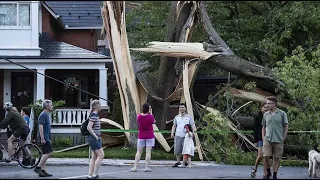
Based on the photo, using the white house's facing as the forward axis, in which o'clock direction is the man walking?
The man walking is roughly at 12 o'clock from the white house.

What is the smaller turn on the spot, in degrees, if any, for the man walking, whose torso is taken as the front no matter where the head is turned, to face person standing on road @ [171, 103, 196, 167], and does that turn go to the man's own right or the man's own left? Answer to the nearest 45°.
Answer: approximately 45° to the man's own left

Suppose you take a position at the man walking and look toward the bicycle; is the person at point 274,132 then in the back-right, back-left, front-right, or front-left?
back-right

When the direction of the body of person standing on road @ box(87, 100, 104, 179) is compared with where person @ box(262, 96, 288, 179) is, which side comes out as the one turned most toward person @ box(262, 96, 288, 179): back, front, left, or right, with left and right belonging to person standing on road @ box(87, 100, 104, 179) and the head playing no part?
front

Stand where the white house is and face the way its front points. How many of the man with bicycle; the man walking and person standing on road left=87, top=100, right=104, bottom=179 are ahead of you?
3

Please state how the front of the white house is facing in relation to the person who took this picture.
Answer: facing the viewer

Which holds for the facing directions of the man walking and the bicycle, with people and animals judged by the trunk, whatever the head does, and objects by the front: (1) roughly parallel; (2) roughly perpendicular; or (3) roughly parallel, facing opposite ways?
roughly parallel, facing opposite ways

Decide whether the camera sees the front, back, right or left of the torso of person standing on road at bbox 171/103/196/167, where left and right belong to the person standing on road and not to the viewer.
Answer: front

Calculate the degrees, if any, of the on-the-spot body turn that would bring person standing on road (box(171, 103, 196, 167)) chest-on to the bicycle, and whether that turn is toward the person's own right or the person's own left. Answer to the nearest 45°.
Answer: approximately 90° to the person's own right

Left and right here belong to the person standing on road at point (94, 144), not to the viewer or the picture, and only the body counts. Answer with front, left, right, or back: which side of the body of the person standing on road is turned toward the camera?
right

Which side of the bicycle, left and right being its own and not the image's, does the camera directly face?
left

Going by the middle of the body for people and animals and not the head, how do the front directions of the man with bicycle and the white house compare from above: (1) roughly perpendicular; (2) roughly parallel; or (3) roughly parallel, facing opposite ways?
roughly perpendicular
